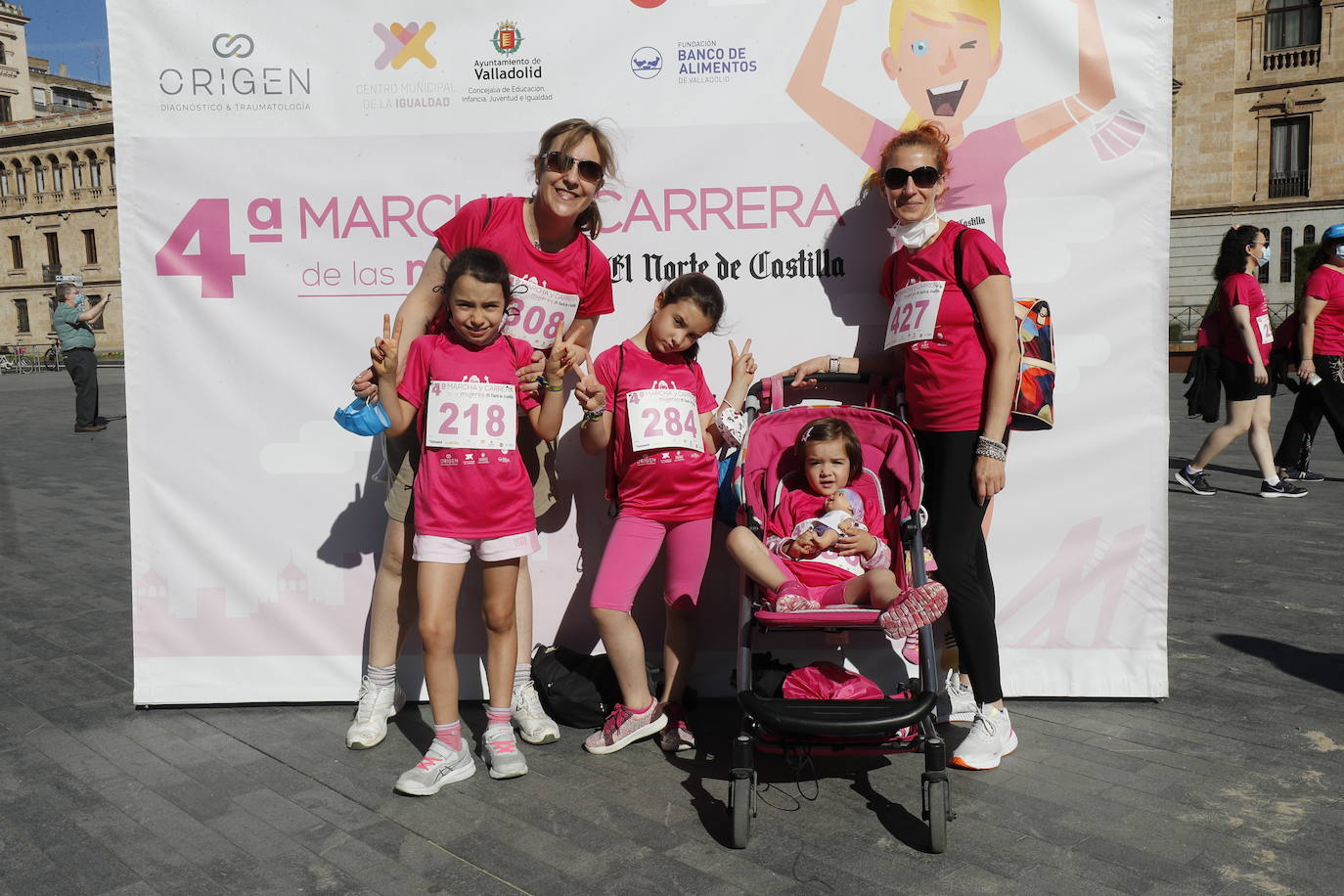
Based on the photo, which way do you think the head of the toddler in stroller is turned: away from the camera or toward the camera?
toward the camera

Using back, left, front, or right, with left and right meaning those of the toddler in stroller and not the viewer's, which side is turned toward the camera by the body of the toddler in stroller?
front

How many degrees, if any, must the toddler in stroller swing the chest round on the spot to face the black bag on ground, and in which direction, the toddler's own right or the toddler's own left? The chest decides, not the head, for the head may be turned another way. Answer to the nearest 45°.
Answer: approximately 90° to the toddler's own right

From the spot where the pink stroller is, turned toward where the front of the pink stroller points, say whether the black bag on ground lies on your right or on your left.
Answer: on your right

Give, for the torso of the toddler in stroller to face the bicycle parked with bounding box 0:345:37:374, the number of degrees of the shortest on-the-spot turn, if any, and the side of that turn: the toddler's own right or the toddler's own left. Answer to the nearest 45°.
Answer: approximately 135° to the toddler's own right

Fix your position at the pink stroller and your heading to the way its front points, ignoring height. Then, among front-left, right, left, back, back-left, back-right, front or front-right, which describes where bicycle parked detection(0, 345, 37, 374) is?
back-right
